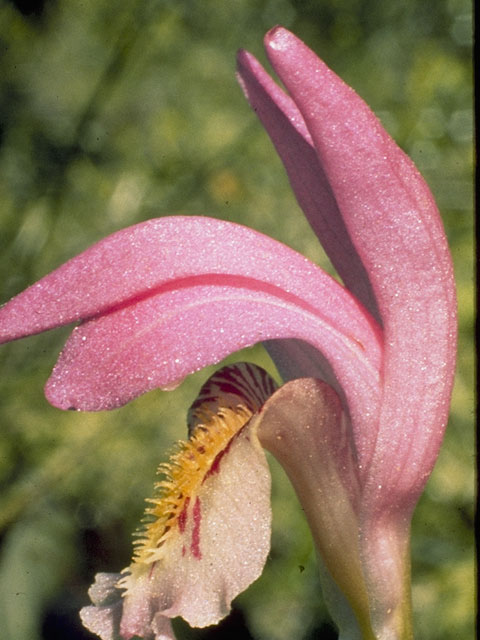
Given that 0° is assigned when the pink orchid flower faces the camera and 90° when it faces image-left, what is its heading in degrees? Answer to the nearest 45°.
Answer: approximately 90°
